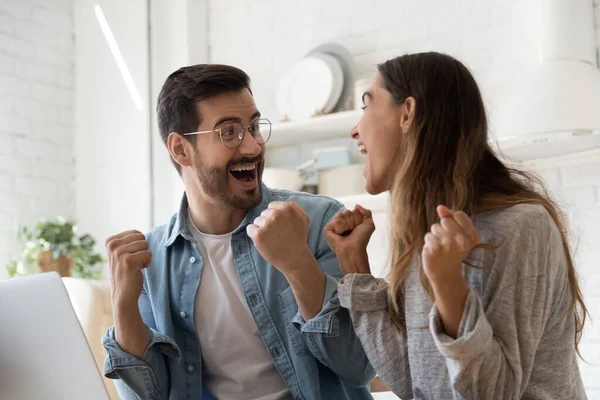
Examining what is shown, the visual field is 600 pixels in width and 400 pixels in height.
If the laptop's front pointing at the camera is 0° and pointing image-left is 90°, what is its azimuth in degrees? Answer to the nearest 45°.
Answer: approximately 225°

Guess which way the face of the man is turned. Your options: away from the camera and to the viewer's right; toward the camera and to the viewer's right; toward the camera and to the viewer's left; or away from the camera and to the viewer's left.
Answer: toward the camera and to the viewer's right

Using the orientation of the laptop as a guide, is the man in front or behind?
in front

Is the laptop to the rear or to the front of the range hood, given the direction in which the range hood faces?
to the front

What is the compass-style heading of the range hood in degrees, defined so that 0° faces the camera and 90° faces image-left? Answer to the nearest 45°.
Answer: approximately 45°

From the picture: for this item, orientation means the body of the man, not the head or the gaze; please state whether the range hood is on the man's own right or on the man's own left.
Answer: on the man's own left

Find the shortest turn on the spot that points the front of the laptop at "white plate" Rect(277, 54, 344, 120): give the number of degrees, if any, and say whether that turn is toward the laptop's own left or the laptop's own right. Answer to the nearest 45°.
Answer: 0° — it already faces it

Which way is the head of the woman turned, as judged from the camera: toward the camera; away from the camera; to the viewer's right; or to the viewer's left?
to the viewer's left
